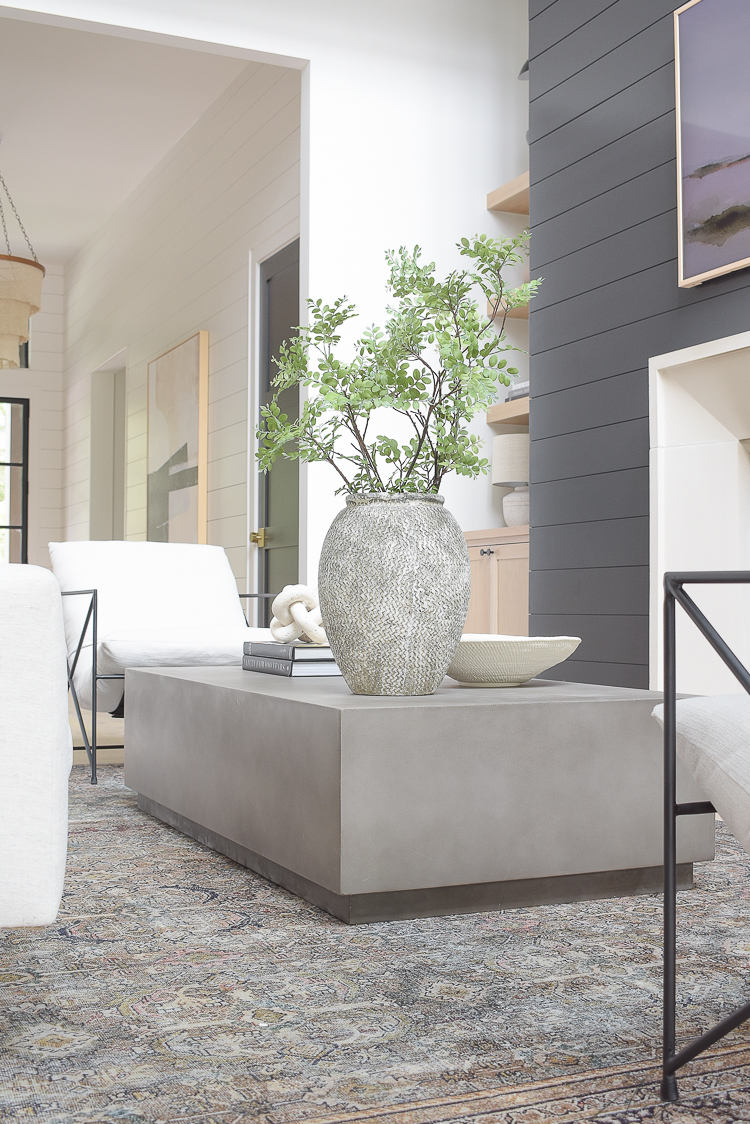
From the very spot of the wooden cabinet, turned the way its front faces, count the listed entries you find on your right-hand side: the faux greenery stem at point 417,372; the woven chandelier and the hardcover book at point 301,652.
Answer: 1

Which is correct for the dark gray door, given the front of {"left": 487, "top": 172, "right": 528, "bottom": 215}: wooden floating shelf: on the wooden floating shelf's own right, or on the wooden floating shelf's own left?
on the wooden floating shelf's own right

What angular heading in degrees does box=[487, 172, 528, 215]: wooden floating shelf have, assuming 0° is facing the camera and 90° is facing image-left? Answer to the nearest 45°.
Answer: approximately 45°

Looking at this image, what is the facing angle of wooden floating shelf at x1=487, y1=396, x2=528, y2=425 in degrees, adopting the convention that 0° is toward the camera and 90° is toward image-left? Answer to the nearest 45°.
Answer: approximately 45°

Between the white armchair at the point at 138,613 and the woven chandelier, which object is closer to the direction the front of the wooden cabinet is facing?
the white armchair

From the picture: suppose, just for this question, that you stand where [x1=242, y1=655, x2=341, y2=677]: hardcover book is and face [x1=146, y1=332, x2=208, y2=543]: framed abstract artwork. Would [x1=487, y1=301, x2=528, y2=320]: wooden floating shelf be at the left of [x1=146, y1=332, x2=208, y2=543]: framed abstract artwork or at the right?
right

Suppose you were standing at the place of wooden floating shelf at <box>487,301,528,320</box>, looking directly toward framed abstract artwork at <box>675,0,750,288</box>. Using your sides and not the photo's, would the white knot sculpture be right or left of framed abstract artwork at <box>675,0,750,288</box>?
right

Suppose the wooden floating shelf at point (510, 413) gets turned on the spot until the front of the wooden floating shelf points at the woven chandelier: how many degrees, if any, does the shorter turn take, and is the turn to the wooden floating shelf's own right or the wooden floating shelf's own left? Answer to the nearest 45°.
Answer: approximately 90° to the wooden floating shelf's own right

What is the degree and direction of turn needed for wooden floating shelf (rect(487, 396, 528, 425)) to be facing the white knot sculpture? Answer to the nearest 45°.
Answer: approximately 45° to its left

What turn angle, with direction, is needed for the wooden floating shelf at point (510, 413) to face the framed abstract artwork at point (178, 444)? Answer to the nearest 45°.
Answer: approximately 90° to its right

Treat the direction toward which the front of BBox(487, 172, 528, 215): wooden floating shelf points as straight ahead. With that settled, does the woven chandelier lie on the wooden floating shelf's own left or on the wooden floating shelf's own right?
on the wooden floating shelf's own right

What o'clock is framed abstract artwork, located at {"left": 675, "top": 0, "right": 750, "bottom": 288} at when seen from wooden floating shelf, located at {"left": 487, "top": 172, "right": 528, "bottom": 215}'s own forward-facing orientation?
The framed abstract artwork is roughly at 10 o'clock from the wooden floating shelf.
